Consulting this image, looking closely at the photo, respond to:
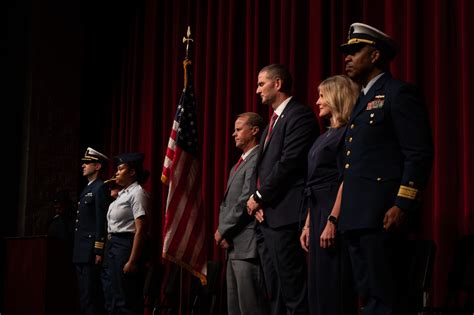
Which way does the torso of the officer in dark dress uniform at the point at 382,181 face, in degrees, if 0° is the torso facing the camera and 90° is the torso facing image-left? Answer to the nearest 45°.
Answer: approximately 45°

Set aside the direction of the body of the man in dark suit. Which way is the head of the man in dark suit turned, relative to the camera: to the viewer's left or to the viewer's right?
to the viewer's left

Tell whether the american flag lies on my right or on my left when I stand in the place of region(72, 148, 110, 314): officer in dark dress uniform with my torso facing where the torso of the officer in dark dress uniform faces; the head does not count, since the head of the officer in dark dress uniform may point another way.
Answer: on my left

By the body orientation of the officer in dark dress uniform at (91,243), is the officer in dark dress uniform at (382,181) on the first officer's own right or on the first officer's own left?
on the first officer's own left

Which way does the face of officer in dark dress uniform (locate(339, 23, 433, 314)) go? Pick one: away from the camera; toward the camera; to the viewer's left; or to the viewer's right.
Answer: to the viewer's left

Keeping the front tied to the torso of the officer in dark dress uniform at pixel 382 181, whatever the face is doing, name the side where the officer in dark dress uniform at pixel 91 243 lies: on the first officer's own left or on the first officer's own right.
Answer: on the first officer's own right

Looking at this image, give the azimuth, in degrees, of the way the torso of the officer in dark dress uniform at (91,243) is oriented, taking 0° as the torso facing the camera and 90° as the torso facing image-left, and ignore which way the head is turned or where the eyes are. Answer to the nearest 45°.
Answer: approximately 45°

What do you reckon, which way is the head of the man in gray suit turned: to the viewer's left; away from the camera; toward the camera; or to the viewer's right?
to the viewer's left

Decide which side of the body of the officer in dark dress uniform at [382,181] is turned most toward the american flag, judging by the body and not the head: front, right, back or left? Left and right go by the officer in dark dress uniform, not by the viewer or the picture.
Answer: right

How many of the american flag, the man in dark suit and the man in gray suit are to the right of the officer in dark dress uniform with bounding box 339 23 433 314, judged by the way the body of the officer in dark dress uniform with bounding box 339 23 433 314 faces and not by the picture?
3
